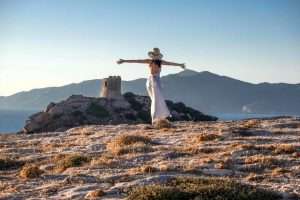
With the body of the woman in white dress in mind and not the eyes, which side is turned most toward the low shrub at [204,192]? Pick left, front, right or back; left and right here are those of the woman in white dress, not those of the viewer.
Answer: back

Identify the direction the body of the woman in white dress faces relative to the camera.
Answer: away from the camera
